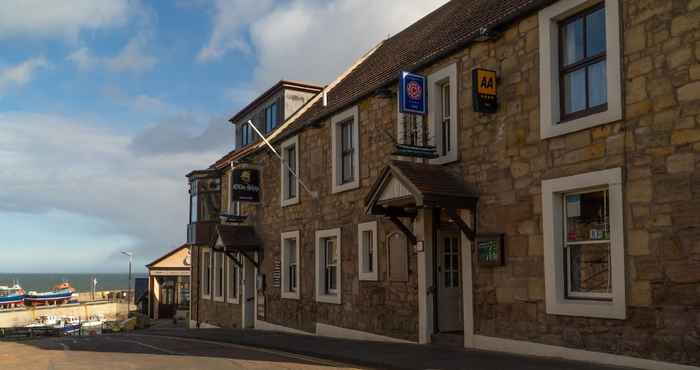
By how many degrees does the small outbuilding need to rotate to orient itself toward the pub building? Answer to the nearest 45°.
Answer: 0° — it already faces it

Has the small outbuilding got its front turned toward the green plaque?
yes

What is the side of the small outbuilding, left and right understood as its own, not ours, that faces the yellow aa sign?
front

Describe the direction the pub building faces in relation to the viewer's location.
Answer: facing the viewer and to the left of the viewer

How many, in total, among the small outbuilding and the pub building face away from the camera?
0

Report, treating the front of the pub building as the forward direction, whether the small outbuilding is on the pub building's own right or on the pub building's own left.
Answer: on the pub building's own right

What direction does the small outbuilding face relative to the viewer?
toward the camera
